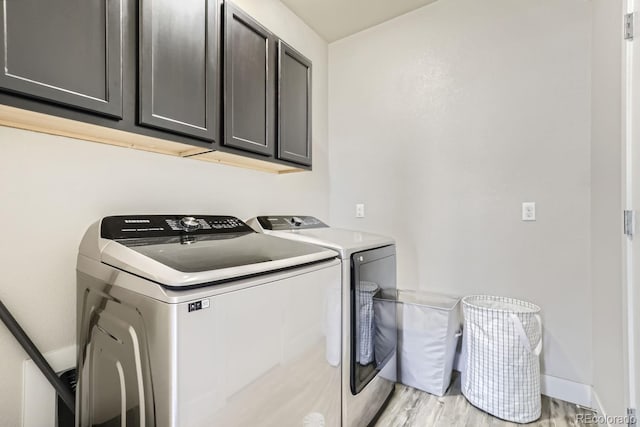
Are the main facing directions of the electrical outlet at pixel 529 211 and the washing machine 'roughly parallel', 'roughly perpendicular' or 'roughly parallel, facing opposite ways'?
roughly perpendicular

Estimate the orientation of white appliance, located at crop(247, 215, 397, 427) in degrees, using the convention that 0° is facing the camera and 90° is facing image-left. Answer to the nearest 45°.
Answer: approximately 315°

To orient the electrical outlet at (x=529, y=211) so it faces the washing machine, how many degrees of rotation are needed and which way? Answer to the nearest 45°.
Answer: approximately 45° to its right

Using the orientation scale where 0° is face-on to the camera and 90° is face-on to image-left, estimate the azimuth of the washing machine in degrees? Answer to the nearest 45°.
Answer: approximately 315°

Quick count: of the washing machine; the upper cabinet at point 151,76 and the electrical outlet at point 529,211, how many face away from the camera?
0

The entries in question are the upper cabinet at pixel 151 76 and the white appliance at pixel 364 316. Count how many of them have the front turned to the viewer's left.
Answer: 0

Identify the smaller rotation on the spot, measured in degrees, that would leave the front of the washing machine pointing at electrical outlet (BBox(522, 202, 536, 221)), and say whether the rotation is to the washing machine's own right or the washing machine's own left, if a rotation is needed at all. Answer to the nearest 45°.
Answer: approximately 45° to the washing machine's own left

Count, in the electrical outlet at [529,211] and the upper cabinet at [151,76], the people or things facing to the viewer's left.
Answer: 0

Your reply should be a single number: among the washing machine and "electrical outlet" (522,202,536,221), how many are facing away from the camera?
0

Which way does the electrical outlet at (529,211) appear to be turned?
toward the camera

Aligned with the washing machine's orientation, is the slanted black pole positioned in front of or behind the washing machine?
behind

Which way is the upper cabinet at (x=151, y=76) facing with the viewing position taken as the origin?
facing the viewer and to the right of the viewer

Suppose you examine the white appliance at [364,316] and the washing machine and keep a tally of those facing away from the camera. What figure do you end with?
0
